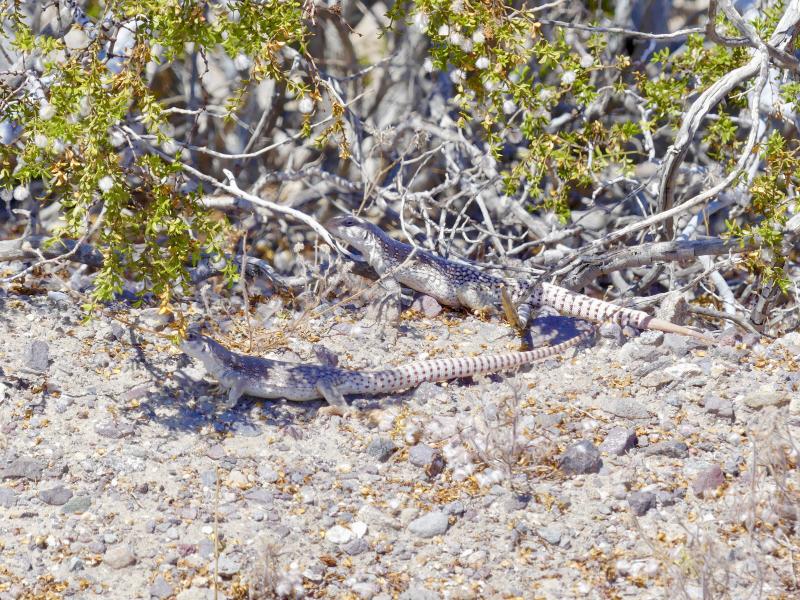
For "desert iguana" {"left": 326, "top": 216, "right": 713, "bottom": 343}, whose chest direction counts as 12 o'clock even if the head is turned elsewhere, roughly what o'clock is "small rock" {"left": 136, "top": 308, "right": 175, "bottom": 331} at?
The small rock is roughly at 11 o'clock from the desert iguana.

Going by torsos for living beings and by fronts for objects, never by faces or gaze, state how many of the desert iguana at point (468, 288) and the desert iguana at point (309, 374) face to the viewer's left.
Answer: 2

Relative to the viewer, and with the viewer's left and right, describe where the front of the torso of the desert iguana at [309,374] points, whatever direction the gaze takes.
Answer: facing to the left of the viewer

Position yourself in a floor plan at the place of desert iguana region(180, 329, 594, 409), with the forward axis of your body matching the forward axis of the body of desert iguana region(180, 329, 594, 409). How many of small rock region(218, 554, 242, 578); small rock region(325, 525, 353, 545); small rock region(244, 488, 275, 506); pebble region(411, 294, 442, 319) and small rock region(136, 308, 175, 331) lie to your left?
3

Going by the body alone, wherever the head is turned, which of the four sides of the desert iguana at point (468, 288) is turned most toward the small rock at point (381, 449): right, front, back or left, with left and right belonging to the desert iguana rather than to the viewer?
left

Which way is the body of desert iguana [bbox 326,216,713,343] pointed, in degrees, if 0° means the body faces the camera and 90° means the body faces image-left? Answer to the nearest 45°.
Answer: approximately 90°

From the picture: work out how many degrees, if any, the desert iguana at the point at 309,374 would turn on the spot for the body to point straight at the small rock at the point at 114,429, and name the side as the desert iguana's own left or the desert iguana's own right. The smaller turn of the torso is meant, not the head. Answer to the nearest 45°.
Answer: approximately 45° to the desert iguana's own left

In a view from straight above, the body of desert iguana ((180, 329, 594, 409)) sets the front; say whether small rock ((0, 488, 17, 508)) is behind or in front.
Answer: in front
